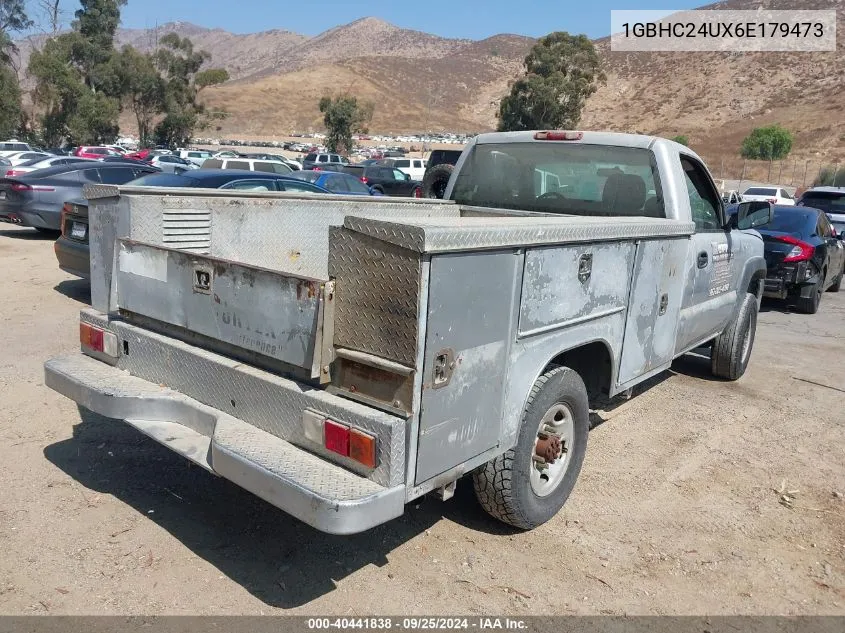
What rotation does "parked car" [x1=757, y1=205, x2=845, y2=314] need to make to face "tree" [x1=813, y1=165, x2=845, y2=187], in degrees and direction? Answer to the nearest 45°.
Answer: approximately 45° to its left

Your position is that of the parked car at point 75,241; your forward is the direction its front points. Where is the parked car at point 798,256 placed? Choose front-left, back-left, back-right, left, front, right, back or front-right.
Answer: front-right

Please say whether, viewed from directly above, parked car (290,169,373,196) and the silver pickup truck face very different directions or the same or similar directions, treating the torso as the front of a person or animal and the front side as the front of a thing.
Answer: same or similar directions

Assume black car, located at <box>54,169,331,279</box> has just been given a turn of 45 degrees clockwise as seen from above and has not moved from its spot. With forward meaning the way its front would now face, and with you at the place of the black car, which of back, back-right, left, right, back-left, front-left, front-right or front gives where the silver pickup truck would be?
right

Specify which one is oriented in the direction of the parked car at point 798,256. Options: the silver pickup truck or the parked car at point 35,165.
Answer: the silver pickup truck

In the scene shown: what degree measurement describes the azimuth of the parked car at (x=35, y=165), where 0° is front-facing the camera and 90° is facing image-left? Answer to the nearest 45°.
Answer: approximately 225°

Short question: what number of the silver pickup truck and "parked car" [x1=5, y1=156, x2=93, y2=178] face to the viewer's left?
0

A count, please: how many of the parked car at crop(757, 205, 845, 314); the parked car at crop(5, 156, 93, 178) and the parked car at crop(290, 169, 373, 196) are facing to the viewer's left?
0

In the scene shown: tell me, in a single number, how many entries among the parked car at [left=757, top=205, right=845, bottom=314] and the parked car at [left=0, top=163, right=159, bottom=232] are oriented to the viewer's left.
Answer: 0

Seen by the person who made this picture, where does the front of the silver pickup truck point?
facing away from the viewer and to the right of the viewer

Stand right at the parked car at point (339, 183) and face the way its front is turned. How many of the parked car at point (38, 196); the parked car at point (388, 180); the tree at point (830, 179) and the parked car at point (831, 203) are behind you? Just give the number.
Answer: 1

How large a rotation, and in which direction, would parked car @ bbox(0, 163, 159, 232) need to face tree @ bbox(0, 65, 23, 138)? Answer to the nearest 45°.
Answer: approximately 45° to its left

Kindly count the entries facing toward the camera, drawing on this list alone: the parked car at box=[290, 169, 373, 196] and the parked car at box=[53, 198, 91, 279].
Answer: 0

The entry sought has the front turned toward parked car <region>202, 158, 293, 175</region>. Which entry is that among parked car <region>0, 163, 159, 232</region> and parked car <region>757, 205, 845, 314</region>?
parked car <region>0, 163, 159, 232</region>

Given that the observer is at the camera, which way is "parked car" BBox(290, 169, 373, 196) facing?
facing away from the viewer and to the right of the viewer

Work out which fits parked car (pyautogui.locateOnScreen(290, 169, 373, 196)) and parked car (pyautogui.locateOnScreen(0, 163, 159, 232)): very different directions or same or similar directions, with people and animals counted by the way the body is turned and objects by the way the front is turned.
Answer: same or similar directions

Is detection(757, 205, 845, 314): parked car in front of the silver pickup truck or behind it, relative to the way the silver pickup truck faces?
in front

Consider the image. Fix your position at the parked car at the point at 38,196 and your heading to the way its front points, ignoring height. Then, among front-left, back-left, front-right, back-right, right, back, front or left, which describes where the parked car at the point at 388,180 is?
front
